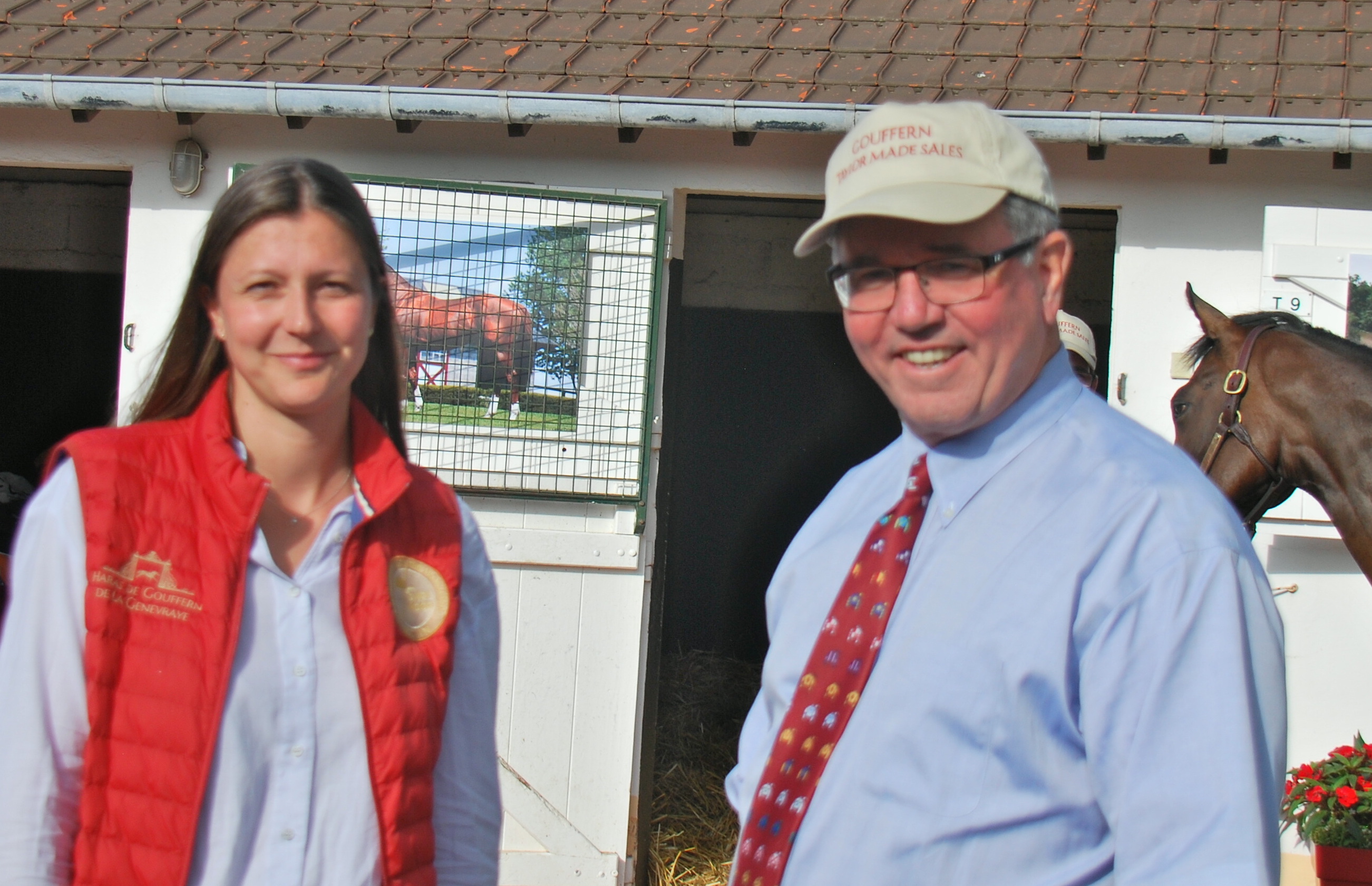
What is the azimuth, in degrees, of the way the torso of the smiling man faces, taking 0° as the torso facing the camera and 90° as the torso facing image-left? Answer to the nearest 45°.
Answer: approximately 45°

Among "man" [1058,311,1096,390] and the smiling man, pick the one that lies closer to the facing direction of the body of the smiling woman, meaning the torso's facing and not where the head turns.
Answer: the smiling man

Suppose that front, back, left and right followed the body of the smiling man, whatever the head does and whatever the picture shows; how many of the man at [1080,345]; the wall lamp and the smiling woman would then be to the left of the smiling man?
0

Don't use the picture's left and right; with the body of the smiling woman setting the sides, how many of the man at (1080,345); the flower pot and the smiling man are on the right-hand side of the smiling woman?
0

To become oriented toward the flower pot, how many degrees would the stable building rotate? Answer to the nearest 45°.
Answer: approximately 90° to its left

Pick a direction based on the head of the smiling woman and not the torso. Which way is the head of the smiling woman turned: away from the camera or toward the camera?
toward the camera

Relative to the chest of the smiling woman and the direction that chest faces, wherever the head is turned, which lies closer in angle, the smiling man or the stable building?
the smiling man

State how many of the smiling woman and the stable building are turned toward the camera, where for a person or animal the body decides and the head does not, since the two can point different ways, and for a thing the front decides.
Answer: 2

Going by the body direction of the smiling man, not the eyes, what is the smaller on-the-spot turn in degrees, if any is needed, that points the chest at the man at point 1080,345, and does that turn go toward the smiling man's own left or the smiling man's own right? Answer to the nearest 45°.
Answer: approximately 135° to the smiling man's own right

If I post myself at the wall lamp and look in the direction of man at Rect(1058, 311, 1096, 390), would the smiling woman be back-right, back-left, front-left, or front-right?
front-right

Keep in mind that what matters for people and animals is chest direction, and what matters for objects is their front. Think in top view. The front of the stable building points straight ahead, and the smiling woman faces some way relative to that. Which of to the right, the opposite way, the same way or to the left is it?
the same way

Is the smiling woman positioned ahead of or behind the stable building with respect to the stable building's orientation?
ahead

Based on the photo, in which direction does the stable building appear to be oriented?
toward the camera

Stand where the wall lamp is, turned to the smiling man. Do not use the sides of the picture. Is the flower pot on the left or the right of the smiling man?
left

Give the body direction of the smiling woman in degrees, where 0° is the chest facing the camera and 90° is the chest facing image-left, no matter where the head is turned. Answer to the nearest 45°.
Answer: approximately 0°

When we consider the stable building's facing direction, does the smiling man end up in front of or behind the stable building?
in front

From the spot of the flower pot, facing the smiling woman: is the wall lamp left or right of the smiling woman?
right

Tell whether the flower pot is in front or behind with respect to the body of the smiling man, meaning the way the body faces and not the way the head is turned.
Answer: behind

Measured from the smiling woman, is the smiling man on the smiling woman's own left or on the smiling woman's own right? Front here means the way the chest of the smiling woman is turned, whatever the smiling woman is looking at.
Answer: on the smiling woman's own left
